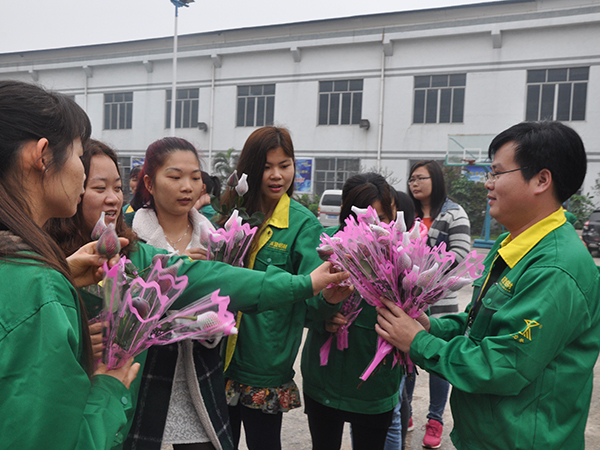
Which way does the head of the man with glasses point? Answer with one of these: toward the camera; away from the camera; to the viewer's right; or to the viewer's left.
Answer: to the viewer's left

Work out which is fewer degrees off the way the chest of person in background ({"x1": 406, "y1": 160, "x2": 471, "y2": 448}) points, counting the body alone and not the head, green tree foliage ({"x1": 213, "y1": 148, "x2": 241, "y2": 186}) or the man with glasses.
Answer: the man with glasses

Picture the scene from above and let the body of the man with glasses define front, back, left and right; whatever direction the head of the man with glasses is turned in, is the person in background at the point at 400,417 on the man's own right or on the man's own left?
on the man's own right

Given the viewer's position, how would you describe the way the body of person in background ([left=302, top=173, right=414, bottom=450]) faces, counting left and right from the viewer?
facing the viewer

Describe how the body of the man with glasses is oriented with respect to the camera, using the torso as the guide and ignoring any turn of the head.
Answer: to the viewer's left

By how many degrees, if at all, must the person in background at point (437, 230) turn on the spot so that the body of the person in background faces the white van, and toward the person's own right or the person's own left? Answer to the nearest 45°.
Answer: approximately 135° to the person's own right

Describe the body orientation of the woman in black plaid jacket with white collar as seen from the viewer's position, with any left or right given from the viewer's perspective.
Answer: facing the viewer and to the right of the viewer

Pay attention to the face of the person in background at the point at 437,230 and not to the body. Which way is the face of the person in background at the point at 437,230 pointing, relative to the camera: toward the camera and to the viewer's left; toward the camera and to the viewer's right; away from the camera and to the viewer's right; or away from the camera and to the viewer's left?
toward the camera and to the viewer's left

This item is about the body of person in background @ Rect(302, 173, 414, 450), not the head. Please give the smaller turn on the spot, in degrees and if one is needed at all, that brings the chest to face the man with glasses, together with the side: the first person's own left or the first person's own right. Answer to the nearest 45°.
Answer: approximately 45° to the first person's own left

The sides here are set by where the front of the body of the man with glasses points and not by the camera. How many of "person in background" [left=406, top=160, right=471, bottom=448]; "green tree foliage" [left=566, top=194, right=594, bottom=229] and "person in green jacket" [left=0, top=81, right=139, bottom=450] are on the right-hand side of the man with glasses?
2

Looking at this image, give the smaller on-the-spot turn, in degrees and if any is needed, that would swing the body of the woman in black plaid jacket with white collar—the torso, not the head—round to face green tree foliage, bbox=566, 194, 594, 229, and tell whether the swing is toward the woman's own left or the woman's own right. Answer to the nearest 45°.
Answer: approximately 90° to the woman's own left

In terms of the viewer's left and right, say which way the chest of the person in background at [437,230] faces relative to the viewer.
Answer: facing the viewer and to the left of the viewer

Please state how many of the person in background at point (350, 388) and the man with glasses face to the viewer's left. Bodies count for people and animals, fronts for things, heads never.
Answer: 1

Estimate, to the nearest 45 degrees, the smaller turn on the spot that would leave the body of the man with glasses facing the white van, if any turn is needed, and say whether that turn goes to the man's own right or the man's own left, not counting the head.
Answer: approximately 90° to the man's own right

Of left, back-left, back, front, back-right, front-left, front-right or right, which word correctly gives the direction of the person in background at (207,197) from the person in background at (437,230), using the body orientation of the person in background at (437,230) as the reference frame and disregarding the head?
front-right
